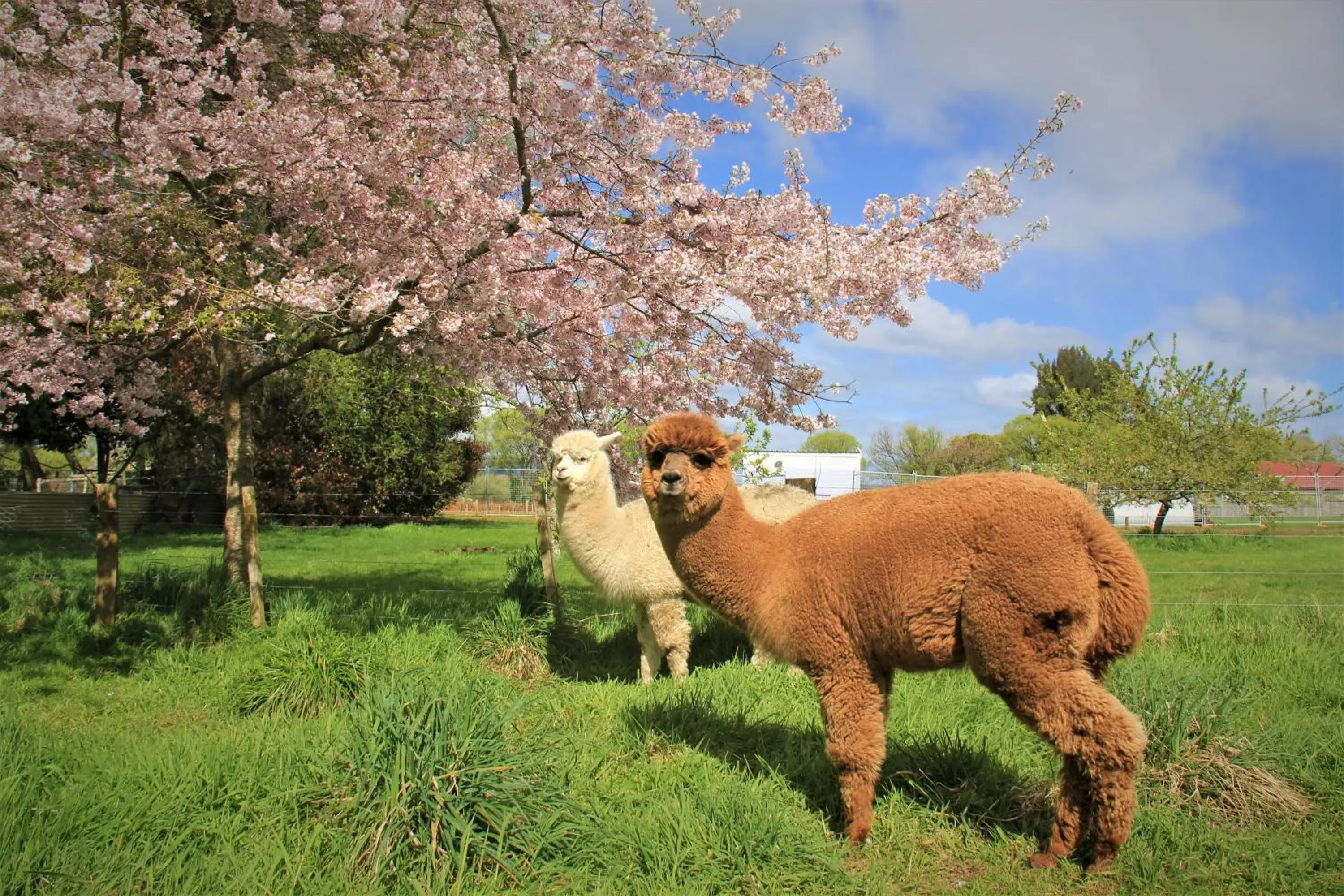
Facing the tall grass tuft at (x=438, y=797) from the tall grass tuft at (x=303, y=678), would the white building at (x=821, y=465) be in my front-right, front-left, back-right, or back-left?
back-left

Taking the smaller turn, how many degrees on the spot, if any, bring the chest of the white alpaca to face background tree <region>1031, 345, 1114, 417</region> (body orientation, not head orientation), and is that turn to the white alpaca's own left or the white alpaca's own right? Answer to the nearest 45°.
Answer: approximately 135° to the white alpaca's own right

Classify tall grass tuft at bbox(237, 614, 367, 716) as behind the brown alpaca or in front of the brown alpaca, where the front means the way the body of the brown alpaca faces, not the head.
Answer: in front

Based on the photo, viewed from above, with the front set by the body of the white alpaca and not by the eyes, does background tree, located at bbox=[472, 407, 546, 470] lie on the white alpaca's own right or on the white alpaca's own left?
on the white alpaca's own right

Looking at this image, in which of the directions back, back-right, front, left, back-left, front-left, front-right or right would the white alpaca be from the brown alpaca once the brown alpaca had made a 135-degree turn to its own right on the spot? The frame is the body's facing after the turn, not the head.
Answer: left

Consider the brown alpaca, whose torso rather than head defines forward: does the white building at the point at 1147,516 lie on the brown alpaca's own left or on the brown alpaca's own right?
on the brown alpaca's own right

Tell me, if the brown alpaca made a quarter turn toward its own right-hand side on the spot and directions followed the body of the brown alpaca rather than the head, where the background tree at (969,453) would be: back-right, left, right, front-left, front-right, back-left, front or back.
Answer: front

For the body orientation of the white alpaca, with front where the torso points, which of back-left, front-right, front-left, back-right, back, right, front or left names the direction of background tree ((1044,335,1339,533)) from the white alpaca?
back-right

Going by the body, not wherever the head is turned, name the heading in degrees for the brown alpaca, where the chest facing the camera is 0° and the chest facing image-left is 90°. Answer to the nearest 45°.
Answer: approximately 90°

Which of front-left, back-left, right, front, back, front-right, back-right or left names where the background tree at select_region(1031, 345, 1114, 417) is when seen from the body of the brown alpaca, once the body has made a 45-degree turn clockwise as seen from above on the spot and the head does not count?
front-right

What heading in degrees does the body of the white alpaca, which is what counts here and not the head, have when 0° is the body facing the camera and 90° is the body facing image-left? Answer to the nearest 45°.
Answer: approximately 90°

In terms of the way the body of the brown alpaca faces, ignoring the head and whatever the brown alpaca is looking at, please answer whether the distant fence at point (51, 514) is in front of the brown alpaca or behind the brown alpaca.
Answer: in front

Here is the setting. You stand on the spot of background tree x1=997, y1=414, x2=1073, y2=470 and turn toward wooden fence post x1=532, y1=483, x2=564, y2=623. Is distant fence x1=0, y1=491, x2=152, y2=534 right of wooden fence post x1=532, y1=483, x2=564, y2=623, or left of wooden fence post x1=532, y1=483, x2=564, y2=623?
right

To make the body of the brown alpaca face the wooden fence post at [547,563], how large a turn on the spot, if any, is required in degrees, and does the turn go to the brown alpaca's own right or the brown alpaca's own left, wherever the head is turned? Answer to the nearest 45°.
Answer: approximately 45° to the brown alpaca's own right
